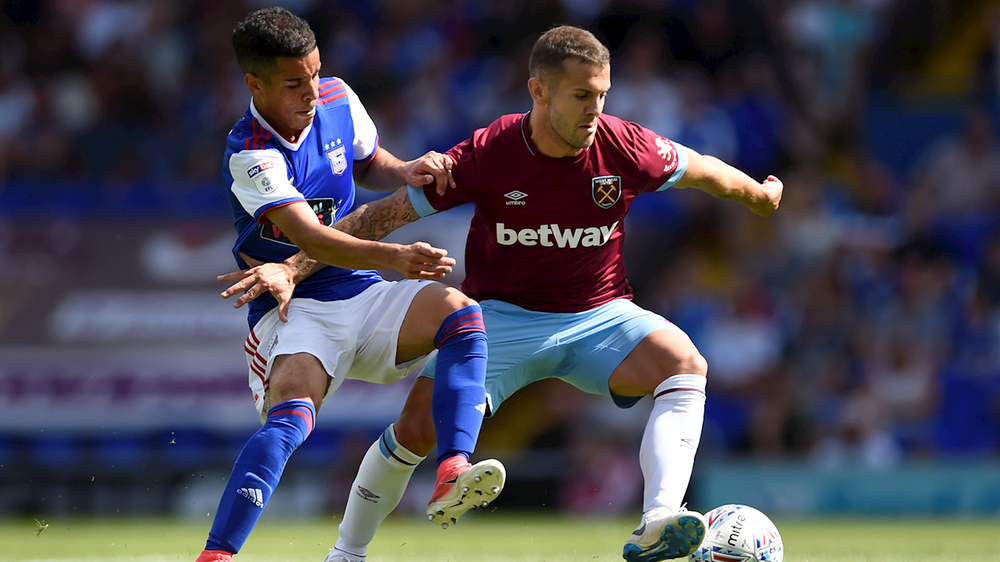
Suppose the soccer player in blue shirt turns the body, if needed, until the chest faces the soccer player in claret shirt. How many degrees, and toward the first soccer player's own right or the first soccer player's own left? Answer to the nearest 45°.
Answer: approximately 45° to the first soccer player's own left

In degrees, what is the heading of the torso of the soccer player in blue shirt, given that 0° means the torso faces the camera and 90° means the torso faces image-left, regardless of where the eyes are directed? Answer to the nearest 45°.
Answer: approximately 315°

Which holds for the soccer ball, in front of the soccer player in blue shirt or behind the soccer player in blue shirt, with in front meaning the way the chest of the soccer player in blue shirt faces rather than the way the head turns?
in front

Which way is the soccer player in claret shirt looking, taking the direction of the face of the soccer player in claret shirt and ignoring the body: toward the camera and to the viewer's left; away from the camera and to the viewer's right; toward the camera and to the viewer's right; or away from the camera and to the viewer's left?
toward the camera and to the viewer's right
